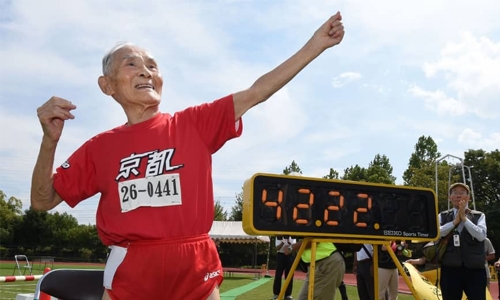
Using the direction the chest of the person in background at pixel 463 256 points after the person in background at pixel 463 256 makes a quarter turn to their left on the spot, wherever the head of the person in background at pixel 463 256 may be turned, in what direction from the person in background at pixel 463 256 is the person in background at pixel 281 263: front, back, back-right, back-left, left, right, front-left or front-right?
back-left

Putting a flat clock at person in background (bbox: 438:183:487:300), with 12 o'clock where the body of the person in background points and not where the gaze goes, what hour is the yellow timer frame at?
The yellow timer frame is roughly at 1 o'clock from the person in background.

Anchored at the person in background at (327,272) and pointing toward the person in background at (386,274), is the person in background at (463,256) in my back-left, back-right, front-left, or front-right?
front-right

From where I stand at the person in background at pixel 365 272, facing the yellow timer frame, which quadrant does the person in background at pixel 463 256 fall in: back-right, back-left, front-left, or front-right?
front-left

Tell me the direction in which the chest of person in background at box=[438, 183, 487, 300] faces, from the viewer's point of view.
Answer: toward the camera

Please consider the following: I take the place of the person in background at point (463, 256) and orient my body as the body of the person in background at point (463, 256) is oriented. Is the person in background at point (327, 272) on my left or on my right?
on my right

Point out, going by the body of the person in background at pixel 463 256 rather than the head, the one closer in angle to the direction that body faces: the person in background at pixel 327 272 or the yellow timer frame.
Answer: the yellow timer frame

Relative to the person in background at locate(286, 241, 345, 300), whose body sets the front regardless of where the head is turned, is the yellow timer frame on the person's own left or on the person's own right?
on the person's own left
